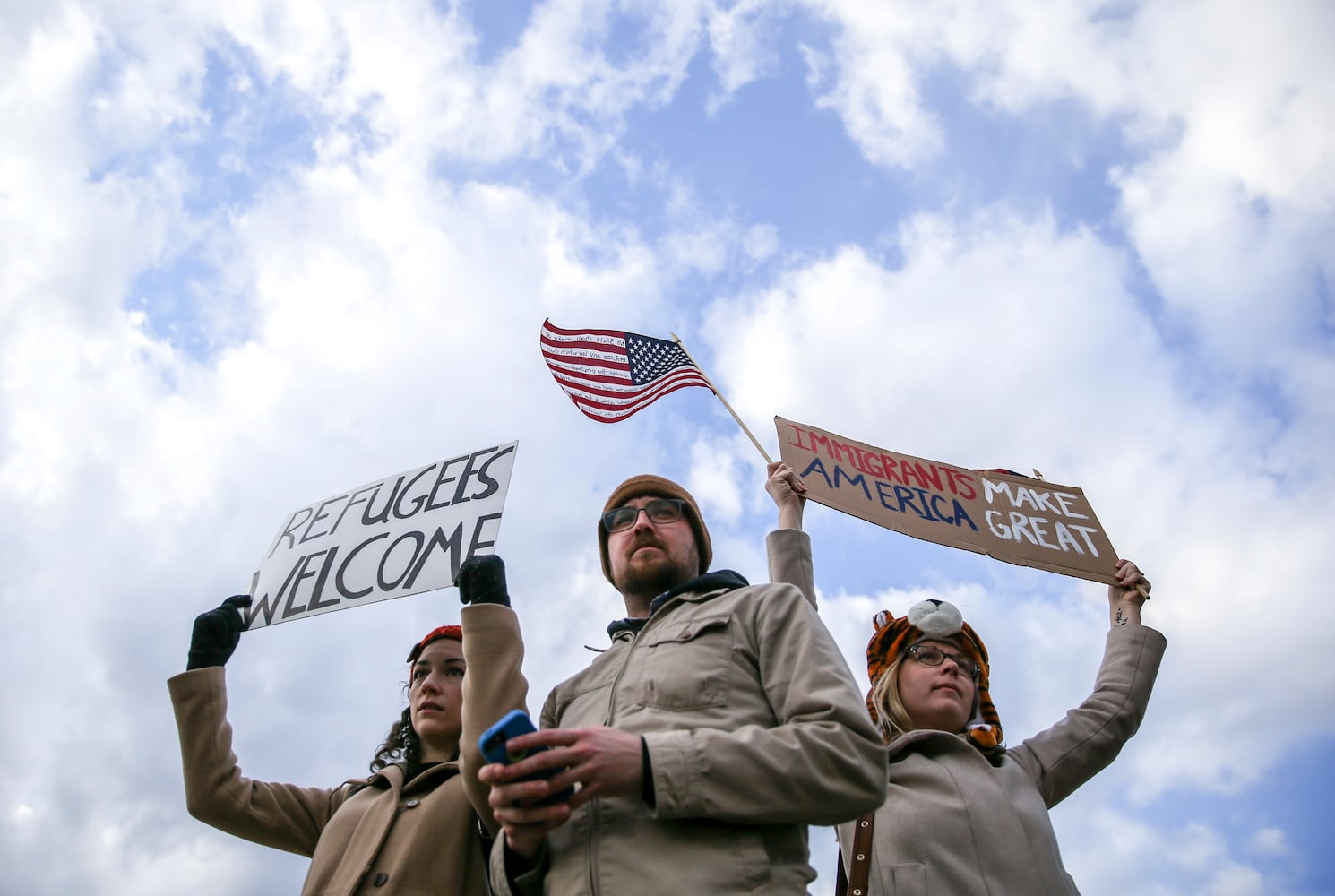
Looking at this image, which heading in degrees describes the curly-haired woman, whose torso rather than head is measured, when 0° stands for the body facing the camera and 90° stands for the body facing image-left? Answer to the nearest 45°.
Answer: approximately 45°
